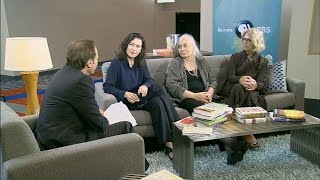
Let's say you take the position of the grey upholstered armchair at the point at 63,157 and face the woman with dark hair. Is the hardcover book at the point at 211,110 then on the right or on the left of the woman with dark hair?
right

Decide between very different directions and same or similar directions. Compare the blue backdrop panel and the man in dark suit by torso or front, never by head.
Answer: very different directions

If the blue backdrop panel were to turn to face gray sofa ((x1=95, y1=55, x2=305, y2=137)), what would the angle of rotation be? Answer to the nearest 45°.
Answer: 0° — it already faces it

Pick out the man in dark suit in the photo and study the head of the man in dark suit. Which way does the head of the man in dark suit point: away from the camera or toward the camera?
away from the camera

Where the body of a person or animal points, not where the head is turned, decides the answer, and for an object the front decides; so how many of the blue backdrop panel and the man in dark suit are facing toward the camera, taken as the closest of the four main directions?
1

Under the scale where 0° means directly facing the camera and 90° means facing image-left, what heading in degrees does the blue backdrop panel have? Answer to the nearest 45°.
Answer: approximately 0°

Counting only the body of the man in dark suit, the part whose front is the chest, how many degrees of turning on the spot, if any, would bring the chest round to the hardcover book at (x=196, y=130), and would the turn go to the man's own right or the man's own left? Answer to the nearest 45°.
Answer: approximately 45° to the man's own right

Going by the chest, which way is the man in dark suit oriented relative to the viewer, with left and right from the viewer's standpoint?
facing away from the viewer and to the right of the viewer
